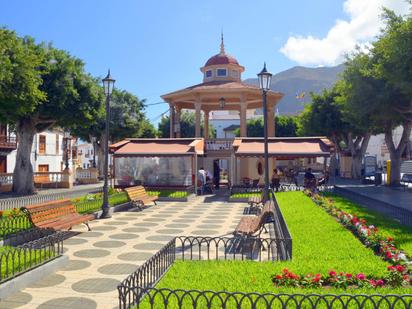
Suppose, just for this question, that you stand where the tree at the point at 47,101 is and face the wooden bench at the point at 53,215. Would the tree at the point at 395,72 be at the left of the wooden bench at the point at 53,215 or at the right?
left

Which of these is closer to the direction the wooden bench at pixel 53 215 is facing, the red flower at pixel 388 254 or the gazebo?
the red flower

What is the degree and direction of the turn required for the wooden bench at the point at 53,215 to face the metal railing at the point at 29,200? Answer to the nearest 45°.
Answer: approximately 135° to its left

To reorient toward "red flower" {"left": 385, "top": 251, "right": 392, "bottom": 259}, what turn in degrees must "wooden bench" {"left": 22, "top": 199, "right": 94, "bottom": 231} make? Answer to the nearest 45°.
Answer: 0° — it already faces it

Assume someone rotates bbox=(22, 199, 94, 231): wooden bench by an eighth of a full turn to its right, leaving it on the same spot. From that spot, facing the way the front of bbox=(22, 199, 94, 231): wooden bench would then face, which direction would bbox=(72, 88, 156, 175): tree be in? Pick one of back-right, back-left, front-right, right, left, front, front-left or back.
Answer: back

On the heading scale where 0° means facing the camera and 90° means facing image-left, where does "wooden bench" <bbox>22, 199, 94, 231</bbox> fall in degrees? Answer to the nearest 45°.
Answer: approximately 315°

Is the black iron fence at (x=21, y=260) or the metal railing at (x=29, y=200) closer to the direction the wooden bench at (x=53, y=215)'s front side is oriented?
the black iron fence

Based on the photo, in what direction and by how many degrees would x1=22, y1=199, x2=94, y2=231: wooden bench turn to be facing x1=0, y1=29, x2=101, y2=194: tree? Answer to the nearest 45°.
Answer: approximately 135° to its left

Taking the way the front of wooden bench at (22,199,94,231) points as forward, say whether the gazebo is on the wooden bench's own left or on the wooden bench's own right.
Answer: on the wooden bench's own left

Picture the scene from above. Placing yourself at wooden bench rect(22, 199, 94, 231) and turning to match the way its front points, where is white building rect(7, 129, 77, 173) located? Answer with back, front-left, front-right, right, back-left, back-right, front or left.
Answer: back-left

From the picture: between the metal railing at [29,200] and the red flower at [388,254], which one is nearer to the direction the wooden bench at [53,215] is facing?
the red flower

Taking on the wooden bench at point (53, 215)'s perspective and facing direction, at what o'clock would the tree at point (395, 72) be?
The tree is roughly at 10 o'clock from the wooden bench.

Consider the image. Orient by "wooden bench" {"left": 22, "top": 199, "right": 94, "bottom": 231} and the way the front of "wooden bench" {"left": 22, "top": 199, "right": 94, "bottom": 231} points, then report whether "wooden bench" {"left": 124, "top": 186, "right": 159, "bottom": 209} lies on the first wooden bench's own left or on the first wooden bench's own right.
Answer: on the first wooden bench's own left

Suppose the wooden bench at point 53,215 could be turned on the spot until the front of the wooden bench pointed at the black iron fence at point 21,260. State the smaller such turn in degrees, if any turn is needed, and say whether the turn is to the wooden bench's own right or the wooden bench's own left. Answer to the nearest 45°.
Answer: approximately 45° to the wooden bench's own right
